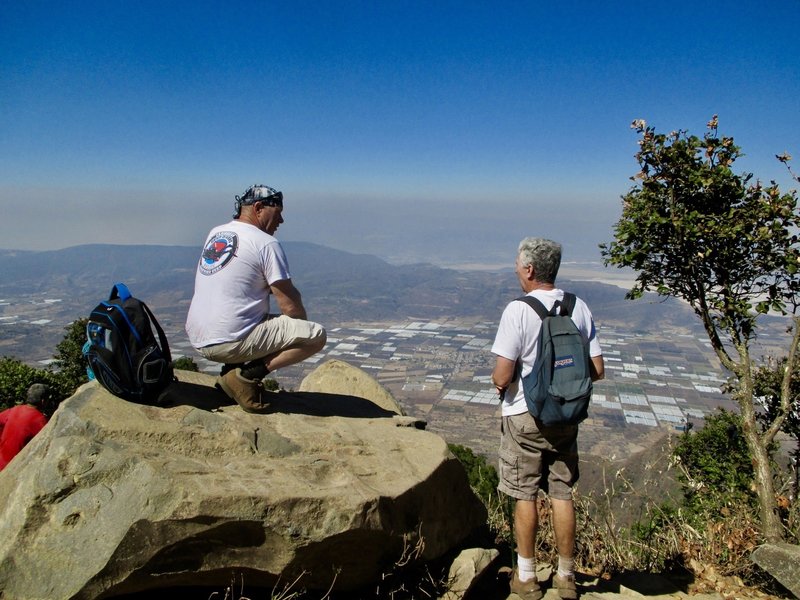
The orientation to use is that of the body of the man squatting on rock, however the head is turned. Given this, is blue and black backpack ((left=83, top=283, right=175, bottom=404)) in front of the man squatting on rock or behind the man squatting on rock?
behind

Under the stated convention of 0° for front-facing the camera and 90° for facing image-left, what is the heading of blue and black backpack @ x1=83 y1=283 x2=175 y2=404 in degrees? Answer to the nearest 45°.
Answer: approximately 45°

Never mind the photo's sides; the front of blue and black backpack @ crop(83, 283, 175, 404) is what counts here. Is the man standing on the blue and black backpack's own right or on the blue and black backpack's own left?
on the blue and black backpack's own left

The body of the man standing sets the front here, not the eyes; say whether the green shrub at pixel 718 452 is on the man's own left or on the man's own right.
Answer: on the man's own right

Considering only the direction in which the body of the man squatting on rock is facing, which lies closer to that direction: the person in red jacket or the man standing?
the man standing

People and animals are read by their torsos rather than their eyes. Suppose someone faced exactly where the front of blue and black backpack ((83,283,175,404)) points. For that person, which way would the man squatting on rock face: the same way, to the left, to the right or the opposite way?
the opposite way

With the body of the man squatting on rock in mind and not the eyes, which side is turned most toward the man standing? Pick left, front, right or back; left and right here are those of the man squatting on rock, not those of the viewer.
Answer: right

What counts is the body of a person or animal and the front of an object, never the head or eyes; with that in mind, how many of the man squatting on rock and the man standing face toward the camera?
0

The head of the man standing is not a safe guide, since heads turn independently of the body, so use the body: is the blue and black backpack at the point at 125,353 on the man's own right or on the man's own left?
on the man's own left

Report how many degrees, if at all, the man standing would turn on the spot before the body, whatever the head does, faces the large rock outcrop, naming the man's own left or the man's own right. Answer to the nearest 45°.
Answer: approximately 90° to the man's own left

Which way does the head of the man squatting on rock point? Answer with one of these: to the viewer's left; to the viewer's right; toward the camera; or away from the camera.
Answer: to the viewer's right

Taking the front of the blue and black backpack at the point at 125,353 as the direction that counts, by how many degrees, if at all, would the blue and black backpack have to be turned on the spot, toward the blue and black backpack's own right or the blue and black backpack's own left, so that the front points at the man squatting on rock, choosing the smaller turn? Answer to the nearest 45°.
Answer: approximately 135° to the blue and black backpack's own left

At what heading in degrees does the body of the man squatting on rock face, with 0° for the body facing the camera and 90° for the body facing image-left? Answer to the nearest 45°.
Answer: approximately 225°

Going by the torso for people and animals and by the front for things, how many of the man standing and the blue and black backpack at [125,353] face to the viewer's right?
0

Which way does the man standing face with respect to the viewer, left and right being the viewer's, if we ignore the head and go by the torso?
facing away from the viewer and to the left of the viewer
